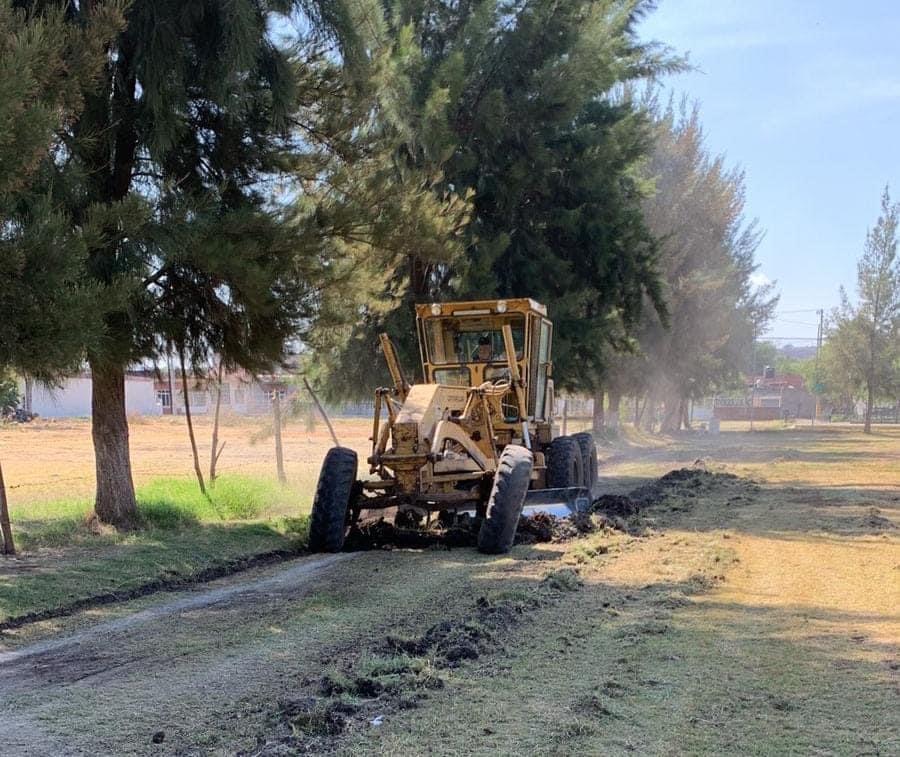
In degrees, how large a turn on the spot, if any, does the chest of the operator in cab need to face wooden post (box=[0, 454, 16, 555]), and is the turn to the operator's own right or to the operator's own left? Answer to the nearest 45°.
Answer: approximately 45° to the operator's own right

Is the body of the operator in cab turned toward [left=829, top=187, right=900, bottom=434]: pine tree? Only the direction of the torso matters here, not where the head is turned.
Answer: no

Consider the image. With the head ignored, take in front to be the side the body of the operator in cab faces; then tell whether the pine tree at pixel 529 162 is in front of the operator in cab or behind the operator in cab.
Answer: behind

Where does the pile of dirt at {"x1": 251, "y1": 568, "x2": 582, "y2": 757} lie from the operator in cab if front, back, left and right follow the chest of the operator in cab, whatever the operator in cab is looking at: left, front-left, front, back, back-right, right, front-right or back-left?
front

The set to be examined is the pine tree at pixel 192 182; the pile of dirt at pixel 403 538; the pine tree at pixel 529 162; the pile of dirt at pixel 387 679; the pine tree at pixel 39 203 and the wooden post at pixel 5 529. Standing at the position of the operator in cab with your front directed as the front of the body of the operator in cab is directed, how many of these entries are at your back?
1

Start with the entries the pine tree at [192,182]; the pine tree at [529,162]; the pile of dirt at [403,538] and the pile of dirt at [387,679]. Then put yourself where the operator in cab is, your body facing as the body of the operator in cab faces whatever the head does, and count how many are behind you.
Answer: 1

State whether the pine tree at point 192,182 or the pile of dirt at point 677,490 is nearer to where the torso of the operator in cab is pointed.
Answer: the pine tree

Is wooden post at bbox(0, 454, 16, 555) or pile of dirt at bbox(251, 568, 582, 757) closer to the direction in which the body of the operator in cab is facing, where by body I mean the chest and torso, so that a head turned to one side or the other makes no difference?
the pile of dirt

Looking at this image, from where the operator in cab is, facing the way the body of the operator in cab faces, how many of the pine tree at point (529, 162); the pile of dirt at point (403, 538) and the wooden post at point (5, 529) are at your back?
1

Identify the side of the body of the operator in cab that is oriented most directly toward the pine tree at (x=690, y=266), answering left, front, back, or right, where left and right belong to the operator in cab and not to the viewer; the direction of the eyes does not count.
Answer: back

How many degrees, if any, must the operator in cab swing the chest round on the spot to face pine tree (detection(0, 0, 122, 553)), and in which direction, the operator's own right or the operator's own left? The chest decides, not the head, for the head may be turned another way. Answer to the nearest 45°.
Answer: approximately 45° to the operator's own right

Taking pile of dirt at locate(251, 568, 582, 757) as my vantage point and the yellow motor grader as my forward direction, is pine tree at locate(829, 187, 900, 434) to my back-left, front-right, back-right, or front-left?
front-right

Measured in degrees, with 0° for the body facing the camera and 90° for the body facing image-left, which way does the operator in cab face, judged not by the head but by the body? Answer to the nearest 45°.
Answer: approximately 0°

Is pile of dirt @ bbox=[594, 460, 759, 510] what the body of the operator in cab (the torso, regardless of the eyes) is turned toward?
no

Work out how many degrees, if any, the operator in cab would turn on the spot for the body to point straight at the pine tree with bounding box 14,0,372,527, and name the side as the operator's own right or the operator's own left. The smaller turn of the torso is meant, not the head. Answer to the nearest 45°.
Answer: approximately 45° to the operator's own right

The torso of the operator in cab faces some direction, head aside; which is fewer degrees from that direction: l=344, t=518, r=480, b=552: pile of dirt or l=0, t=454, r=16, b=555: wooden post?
the pile of dirt

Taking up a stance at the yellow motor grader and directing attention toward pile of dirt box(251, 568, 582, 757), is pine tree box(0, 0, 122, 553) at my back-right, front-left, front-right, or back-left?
front-right
